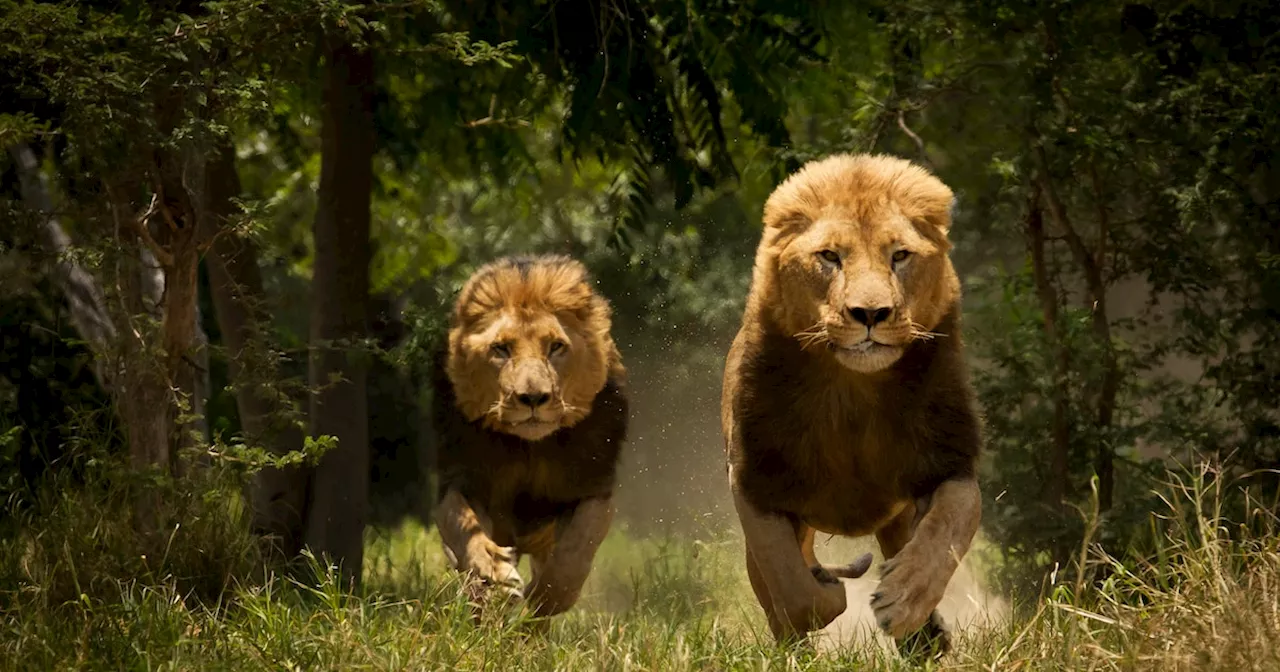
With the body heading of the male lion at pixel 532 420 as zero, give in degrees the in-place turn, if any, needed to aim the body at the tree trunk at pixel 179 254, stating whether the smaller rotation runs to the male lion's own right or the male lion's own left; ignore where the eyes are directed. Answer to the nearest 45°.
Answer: approximately 90° to the male lion's own right

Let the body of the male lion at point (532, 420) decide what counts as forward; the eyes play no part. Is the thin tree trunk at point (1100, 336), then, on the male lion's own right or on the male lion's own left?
on the male lion's own left

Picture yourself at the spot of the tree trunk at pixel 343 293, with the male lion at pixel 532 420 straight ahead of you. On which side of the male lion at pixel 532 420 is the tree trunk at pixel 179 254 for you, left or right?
right

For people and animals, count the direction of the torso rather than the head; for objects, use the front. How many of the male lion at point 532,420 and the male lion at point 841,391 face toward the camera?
2

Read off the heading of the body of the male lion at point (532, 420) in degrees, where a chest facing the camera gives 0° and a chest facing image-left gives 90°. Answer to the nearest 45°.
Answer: approximately 0°

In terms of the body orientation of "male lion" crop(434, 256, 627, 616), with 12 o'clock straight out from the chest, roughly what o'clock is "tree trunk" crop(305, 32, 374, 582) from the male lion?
The tree trunk is roughly at 5 o'clock from the male lion.

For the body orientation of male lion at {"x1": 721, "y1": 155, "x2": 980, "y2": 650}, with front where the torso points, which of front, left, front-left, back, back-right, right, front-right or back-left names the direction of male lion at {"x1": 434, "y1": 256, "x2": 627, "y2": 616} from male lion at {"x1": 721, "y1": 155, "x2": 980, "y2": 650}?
back-right

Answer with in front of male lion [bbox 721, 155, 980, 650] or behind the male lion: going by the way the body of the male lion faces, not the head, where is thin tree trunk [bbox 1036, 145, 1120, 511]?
behind
